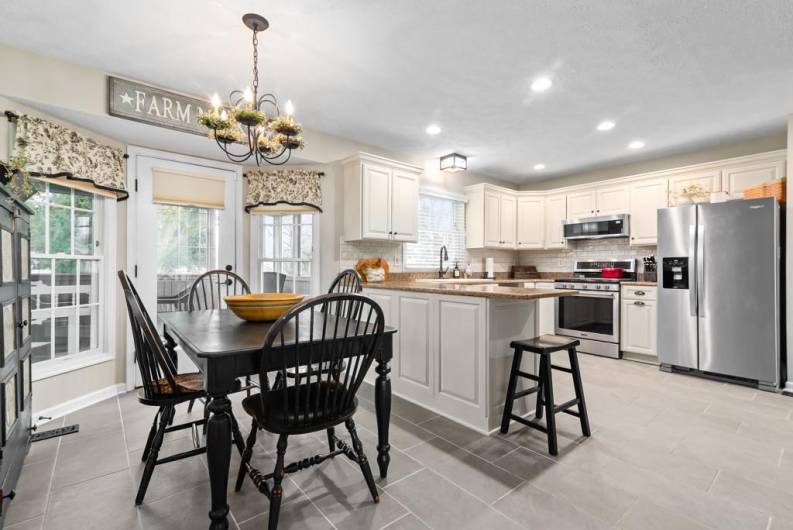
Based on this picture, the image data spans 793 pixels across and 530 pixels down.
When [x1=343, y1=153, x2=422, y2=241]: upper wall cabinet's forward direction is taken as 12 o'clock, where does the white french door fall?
The white french door is roughly at 4 o'clock from the upper wall cabinet.

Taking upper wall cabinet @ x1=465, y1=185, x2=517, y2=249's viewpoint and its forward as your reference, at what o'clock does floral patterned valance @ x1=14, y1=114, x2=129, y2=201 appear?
The floral patterned valance is roughly at 3 o'clock from the upper wall cabinet.

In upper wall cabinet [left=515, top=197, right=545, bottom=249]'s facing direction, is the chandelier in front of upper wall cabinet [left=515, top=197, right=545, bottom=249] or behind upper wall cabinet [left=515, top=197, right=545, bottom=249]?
in front

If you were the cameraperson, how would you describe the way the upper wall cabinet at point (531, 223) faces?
facing the viewer

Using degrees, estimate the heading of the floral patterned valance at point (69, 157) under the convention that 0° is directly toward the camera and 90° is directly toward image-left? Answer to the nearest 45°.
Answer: approximately 315°

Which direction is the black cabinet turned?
to the viewer's right

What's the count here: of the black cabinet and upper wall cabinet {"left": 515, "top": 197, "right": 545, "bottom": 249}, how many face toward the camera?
1

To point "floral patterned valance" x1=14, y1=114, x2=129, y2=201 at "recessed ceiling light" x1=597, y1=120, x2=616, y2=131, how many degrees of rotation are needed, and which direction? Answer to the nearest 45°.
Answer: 0° — it already faces it

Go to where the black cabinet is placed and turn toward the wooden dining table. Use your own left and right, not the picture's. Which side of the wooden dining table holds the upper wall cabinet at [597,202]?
left

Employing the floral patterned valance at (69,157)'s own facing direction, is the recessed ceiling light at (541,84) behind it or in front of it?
in front

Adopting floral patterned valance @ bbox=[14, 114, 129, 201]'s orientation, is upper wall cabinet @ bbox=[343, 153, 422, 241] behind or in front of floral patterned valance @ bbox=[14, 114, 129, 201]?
in front

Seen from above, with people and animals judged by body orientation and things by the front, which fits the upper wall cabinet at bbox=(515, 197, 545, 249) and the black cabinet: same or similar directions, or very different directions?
very different directions

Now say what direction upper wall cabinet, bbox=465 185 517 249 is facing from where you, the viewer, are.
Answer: facing the viewer and to the right of the viewer

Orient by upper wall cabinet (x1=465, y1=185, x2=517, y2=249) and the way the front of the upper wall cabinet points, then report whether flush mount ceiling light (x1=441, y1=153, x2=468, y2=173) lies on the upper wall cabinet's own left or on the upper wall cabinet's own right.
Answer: on the upper wall cabinet's own right
